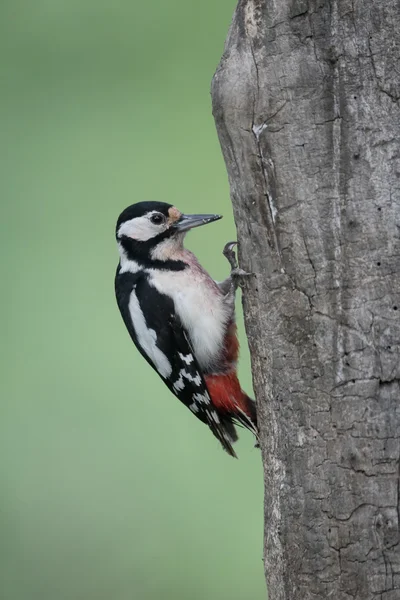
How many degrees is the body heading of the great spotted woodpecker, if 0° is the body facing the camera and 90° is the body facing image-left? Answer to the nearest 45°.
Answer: approximately 270°
